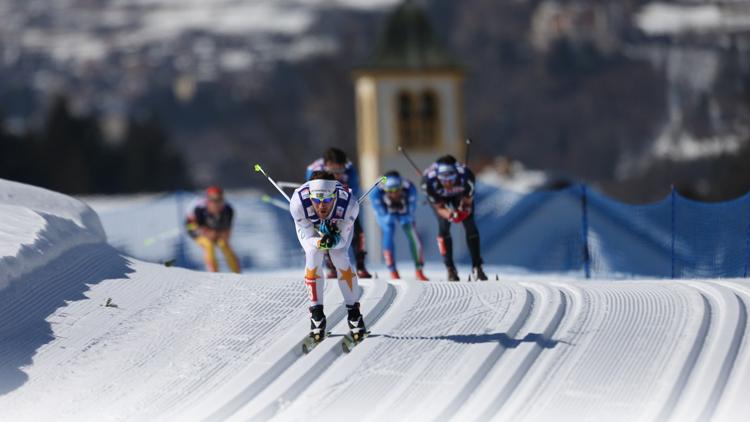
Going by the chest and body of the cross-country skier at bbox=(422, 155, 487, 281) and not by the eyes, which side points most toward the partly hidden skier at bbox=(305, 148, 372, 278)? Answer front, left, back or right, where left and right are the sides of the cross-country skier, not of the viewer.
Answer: right

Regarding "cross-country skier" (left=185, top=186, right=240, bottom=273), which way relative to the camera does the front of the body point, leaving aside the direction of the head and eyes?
toward the camera

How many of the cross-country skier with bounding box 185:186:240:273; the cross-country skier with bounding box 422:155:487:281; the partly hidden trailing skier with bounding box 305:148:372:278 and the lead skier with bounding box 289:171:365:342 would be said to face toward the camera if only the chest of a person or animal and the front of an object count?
4

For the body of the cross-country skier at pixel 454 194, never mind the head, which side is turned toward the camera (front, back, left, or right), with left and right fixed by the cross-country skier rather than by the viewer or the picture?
front

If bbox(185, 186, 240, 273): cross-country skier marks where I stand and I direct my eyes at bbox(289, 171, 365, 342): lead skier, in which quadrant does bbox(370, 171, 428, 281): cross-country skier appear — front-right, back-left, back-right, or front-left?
front-left

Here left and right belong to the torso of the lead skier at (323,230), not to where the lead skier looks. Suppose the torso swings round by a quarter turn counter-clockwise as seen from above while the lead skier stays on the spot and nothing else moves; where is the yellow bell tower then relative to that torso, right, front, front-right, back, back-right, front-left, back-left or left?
left

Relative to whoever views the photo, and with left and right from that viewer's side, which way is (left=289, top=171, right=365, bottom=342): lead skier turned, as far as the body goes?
facing the viewer

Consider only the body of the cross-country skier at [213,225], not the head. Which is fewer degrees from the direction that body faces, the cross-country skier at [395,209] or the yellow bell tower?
the cross-country skier

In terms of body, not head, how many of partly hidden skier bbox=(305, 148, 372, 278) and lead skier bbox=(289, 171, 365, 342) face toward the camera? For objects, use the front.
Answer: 2

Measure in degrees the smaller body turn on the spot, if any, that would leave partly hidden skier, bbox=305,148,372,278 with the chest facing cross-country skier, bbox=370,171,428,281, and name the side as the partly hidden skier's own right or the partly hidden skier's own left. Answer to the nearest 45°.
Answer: approximately 135° to the partly hidden skier's own left

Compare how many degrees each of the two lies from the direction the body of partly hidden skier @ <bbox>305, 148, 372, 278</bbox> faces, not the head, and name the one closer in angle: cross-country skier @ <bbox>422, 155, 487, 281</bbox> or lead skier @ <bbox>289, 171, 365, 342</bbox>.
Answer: the lead skier
